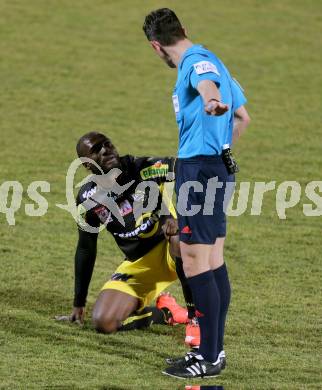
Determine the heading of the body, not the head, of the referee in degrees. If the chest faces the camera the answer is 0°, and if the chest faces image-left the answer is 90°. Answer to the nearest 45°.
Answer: approximately 90°
